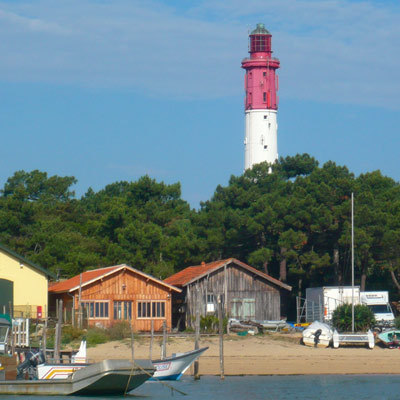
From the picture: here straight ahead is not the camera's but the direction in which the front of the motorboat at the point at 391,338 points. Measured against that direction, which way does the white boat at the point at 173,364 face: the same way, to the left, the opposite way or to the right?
the opposite way

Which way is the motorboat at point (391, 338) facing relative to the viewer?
to the viewer's left

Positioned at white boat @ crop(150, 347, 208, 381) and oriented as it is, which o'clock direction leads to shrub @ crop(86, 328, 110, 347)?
The shrub is roughly at 8 o'clock from the white boat.

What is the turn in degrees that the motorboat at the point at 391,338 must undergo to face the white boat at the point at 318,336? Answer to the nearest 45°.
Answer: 0° — it already faces it

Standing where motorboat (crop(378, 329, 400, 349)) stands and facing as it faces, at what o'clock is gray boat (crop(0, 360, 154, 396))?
The gray boat is roughly at 10 o'clock from the motorboat.

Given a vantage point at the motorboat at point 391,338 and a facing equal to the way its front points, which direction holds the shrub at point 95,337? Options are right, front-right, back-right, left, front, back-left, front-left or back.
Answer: front

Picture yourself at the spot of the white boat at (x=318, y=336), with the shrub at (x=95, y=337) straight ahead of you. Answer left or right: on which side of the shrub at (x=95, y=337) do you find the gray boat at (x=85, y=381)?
left

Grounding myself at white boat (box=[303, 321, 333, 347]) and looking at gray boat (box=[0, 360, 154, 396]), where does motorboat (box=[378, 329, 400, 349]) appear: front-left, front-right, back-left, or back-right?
back-left

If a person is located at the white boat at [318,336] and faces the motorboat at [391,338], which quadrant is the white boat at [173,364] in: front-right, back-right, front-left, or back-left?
back-right

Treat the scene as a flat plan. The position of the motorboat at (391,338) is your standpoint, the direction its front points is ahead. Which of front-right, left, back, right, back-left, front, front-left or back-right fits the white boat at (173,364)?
front-left

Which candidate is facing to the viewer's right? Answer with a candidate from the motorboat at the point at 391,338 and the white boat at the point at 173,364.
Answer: the white boat

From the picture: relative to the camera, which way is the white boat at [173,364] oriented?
to the viewer's right

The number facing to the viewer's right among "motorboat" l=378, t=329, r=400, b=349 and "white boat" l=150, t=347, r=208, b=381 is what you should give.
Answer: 1

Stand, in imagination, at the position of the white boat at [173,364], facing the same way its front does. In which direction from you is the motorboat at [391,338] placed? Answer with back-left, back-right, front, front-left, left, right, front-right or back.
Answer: front-left
